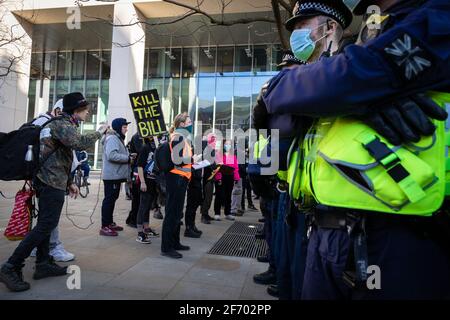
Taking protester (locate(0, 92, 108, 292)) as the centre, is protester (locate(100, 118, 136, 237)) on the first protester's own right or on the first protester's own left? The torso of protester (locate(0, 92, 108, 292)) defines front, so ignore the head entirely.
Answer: on the first protester's own left

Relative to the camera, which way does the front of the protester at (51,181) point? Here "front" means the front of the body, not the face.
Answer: to the viewer's right

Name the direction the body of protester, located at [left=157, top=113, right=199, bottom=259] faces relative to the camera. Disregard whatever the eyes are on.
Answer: to the viewer's right

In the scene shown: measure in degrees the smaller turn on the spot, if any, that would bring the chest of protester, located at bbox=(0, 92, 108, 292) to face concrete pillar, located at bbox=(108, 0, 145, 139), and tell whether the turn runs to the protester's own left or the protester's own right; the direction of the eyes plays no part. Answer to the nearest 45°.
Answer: approximately 90° to the protester's own left

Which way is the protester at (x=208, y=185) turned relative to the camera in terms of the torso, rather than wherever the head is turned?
to the viewer's right

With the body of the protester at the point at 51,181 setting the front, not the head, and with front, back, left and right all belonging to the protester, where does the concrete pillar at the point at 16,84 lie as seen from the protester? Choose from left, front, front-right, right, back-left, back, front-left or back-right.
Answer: left

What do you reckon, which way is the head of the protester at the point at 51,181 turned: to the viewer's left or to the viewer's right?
to the viewer's right
